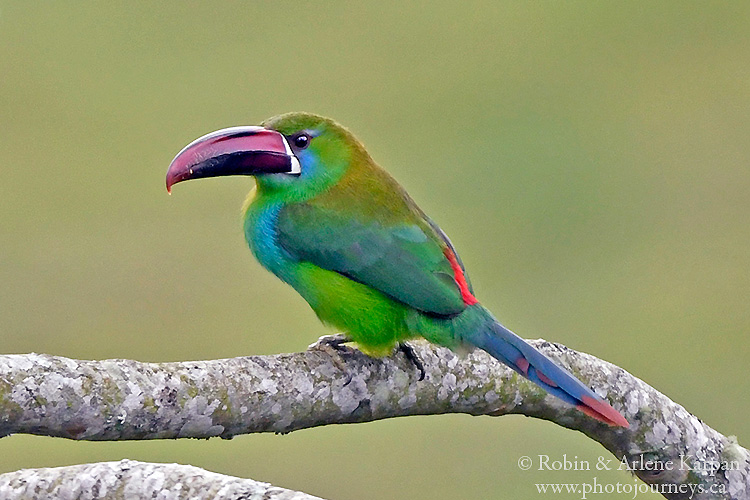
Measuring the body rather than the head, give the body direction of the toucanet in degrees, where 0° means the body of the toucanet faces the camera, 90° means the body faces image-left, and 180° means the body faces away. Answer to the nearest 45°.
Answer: approximately 90°
